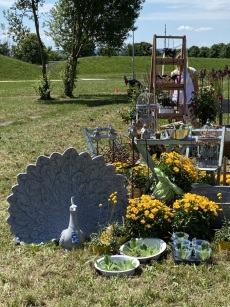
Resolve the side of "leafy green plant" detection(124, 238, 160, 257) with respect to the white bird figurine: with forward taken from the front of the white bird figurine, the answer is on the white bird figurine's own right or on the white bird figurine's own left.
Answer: on the white bird figurine's own left

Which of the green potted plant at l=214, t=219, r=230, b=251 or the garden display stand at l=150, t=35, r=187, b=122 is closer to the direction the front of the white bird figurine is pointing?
the green potted plant

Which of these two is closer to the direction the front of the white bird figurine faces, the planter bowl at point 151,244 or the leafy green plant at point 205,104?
the planter bowl

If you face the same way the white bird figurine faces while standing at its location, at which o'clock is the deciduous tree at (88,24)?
The deciduous tree is roughly at 6 o'clock from the white bird figurine.

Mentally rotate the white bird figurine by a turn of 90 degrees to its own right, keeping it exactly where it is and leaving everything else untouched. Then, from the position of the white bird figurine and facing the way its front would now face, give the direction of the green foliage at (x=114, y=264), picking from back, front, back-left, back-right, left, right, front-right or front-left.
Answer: back-left

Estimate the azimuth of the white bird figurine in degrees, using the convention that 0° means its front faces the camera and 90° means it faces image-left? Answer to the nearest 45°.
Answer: approximately 0°

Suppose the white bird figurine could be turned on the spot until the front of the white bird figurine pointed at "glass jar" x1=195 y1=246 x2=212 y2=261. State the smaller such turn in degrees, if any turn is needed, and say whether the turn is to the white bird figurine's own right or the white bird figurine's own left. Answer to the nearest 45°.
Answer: approximately 45° to the white bird figurine's own left

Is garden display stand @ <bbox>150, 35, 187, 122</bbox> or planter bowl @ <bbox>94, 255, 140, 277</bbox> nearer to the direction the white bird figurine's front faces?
the planter bowl

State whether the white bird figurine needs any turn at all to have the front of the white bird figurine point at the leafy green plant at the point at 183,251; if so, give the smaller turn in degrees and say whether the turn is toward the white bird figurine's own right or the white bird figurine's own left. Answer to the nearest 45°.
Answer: approximately 45° to the white bird figurine's own left

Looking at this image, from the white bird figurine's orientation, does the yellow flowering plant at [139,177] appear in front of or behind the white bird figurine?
behind

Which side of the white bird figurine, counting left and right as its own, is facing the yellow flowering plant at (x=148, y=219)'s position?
left
